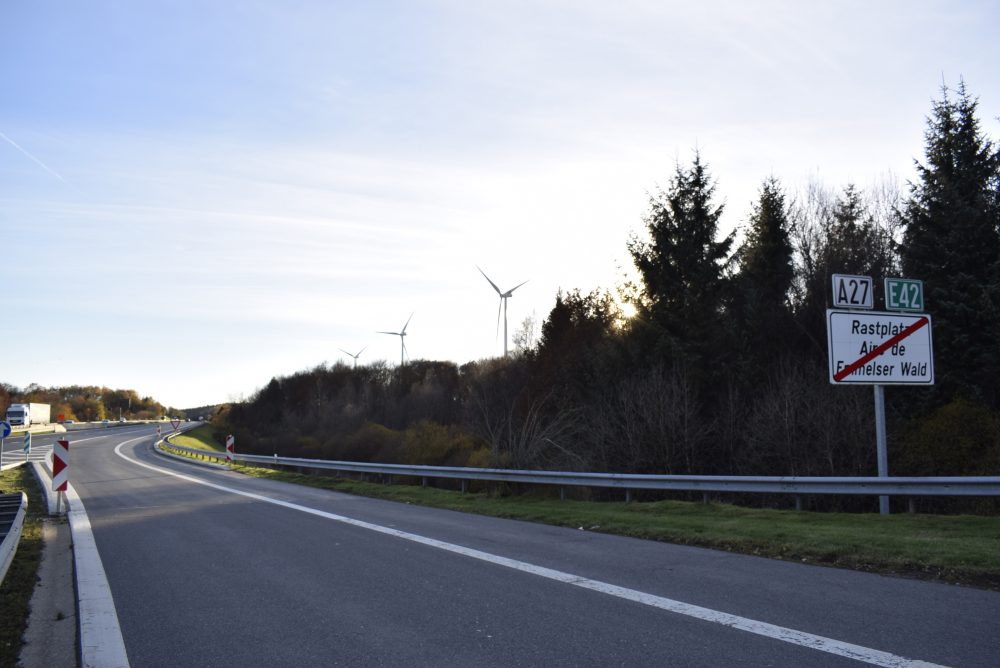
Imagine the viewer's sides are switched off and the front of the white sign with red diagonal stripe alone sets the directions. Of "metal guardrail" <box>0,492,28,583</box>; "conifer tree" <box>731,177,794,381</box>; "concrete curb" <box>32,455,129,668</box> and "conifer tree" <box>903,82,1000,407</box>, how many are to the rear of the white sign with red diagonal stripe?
2

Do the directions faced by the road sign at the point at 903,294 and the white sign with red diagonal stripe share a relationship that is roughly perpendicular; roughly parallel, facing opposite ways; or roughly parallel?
roughly parallel

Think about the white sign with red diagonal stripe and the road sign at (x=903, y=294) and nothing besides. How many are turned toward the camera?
2

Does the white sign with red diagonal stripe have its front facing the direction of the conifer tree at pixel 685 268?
no

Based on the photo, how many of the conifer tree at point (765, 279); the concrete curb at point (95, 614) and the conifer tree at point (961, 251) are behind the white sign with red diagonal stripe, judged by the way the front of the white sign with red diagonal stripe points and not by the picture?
2

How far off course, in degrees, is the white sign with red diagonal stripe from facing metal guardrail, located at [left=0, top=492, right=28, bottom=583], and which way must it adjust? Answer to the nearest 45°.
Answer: approximately 45° to its right

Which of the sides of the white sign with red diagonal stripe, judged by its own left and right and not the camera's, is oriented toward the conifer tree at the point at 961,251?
back

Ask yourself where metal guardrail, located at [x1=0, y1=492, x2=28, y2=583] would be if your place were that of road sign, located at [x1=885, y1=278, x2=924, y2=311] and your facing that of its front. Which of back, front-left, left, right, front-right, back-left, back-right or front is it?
front-right

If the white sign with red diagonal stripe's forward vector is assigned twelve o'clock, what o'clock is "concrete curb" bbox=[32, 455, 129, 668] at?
The concrete curb is roughly at 1 o'clock from the white sign with red diagonal stripe.

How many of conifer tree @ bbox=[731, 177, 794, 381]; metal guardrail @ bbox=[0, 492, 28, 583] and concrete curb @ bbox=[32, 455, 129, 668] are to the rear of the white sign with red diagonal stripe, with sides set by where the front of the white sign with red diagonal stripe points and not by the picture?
1

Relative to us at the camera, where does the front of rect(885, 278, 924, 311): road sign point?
facing the viewer

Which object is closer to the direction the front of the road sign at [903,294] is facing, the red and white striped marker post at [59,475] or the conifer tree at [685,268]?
the red and white striped marker post

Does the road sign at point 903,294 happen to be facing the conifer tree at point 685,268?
no

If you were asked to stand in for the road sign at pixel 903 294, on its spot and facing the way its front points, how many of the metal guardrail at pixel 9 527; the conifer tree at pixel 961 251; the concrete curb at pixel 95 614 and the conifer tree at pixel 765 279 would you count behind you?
2
